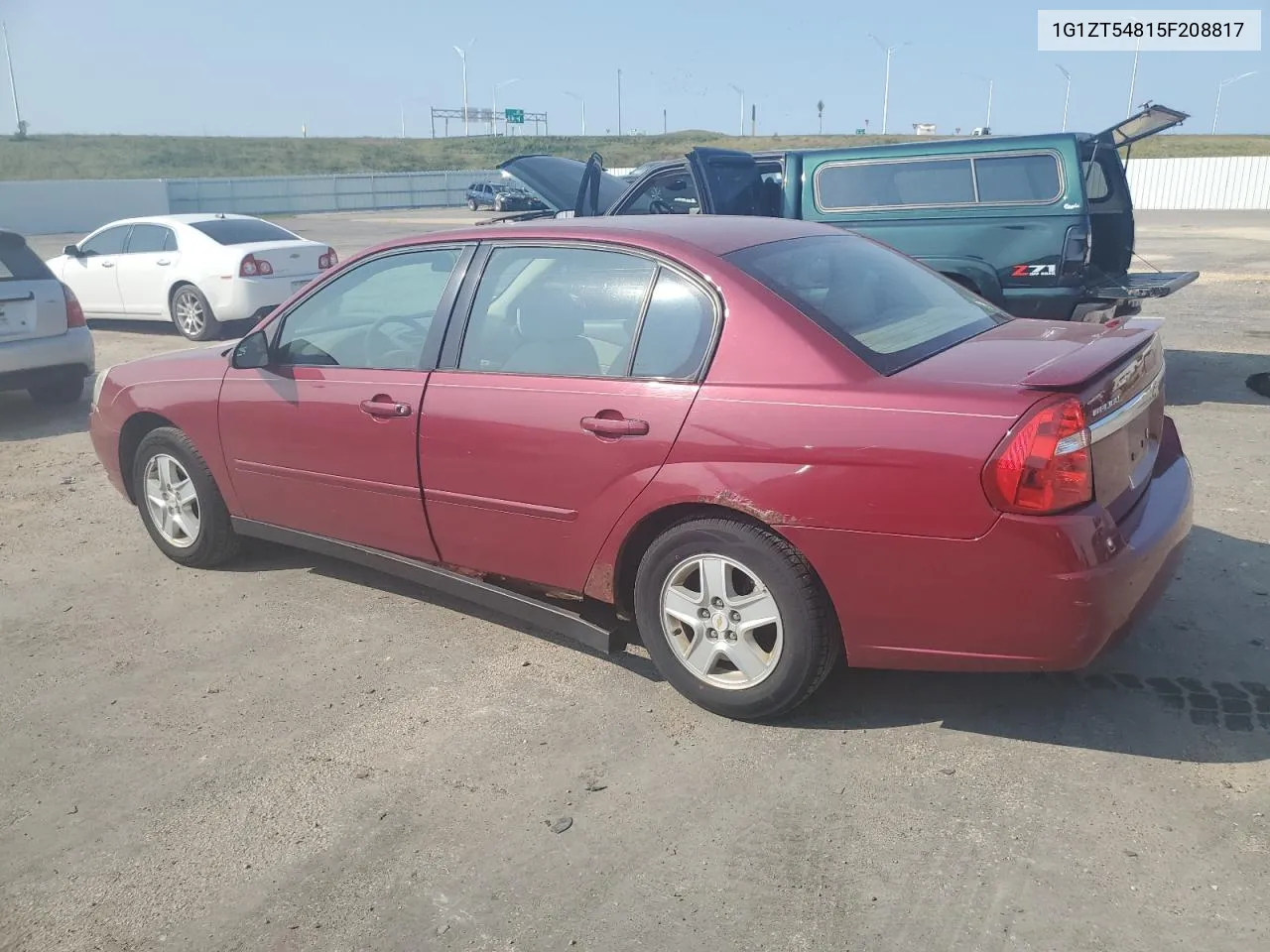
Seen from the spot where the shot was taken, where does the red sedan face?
facing away from the viewer and to the left of the viewer

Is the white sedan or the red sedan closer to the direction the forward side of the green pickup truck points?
the white sedan

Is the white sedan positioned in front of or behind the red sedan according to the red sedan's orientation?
in front

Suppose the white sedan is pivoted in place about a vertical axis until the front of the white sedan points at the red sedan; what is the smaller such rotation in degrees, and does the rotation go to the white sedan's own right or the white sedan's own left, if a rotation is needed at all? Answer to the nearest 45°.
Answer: approximately 135° to the white sedan's own left

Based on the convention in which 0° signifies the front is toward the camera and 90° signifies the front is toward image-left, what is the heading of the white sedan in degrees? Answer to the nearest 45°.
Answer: approximately 135°

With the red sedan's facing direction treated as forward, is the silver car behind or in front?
in front

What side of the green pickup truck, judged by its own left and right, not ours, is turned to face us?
left

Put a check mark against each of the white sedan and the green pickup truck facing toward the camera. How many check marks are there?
0

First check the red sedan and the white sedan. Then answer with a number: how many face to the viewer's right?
0

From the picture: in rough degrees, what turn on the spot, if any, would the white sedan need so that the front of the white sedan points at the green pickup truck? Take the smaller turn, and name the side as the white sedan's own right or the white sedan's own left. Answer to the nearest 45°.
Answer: approximately 180°

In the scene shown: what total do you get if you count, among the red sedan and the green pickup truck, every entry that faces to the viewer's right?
0
